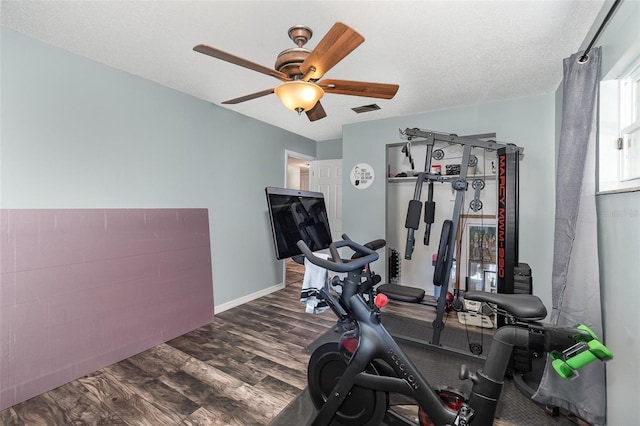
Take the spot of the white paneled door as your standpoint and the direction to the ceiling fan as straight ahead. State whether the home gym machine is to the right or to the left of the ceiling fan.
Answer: left

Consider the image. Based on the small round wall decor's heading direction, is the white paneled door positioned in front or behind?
behind

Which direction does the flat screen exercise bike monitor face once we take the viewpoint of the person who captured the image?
facing the viewer and to the right of the viewer

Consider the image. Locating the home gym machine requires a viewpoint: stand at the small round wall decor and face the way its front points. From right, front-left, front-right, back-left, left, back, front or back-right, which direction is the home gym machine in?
front-left

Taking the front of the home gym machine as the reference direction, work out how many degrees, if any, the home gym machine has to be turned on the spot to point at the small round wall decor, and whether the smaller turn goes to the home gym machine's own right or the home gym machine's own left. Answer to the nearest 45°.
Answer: approximately 45° to the home gym machine's own right

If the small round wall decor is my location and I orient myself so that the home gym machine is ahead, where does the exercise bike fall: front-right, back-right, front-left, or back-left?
front-right

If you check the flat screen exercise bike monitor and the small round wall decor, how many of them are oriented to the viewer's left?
0

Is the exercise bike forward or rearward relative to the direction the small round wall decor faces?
forward

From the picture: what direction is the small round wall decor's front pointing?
toward the camera

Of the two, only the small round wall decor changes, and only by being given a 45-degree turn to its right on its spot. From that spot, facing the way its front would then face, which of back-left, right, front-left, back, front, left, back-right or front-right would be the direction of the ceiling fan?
front-left
